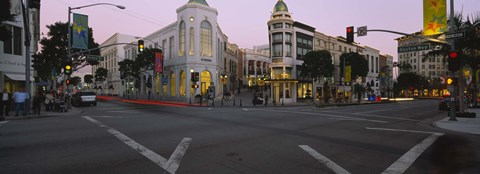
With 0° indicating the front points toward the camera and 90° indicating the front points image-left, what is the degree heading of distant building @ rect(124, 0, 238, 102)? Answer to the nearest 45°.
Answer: approximately 0°

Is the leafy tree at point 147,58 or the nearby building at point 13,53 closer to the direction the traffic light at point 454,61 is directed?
the nearby building

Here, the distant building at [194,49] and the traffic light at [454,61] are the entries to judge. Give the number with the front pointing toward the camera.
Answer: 2

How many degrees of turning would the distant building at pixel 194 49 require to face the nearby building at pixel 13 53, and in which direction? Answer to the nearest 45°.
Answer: approximately 45° to its right

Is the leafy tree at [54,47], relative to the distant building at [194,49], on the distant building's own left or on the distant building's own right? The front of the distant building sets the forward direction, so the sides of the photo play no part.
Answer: on the distant building's own right

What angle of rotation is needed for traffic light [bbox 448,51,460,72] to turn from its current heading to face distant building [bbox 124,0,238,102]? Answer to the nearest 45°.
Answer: approximately 135° to its right

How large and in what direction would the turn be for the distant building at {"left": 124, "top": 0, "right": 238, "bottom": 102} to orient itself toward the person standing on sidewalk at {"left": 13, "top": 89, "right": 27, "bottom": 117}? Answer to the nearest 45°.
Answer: approximately 45° to its right
